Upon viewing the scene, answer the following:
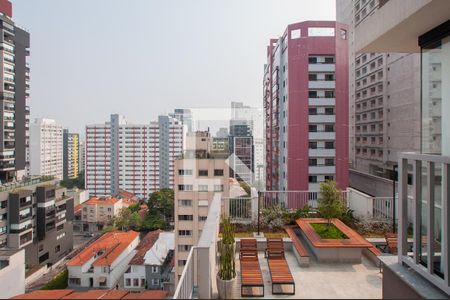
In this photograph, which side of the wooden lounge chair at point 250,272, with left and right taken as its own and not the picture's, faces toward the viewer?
front

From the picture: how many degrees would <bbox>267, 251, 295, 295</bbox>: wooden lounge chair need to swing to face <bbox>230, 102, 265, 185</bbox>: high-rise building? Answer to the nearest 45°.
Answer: approximately 180°

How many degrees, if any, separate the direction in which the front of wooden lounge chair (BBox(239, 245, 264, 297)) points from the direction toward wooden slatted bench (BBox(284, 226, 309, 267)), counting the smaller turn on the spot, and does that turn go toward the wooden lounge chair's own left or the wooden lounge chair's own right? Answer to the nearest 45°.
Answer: approximately 135° to the wooden lounge chair's own left

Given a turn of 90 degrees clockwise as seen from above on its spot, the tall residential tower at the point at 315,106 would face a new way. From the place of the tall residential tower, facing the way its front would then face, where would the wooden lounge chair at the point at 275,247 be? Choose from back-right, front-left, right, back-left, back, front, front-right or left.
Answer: left

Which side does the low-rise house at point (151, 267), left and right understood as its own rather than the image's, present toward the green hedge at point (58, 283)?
right

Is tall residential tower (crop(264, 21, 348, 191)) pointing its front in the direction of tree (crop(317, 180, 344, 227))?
yes

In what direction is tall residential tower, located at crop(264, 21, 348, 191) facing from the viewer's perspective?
toward the camera

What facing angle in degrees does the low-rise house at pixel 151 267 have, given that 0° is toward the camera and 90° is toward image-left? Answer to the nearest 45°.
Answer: approximately 0°
